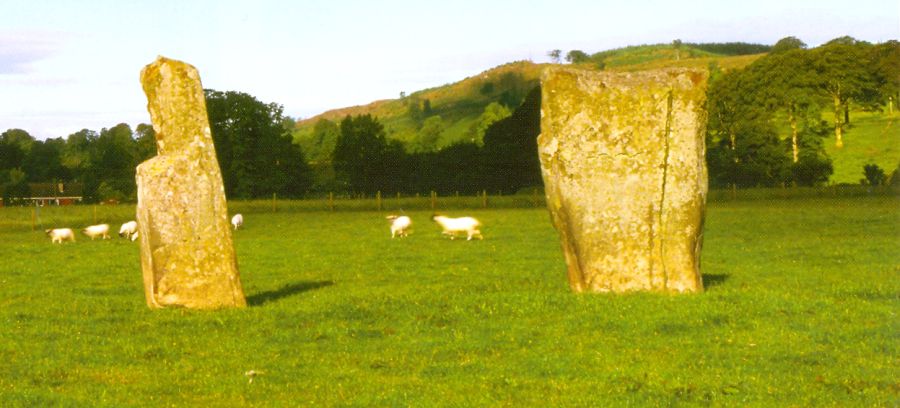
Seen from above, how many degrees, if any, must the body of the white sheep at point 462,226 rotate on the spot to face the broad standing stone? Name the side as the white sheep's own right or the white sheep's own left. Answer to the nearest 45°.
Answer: approximately 90° to the white sheep's own left

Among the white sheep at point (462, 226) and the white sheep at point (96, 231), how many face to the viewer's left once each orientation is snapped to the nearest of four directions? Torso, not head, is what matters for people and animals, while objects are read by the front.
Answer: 2

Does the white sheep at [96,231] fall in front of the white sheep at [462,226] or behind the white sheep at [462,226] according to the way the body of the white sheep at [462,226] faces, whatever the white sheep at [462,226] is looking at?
in front

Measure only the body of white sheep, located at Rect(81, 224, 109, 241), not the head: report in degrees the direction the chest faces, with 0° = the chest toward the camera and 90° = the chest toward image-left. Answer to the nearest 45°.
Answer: approximately 90°

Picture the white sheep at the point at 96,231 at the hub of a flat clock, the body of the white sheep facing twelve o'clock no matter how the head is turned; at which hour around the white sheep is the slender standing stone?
The slender standing stone is roughly at 9 o'clock from the white sheep.

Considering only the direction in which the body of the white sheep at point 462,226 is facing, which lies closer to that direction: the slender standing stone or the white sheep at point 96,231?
the white sheep

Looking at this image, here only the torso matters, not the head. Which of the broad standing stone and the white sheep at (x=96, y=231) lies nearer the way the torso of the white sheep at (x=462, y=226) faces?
the white sheep

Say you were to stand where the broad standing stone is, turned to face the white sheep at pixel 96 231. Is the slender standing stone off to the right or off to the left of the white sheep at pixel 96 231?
left

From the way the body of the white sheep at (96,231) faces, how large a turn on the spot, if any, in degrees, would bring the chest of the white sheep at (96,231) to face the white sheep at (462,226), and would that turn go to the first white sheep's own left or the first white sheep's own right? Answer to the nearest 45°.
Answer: approximately 135° to the first white sheep's own left

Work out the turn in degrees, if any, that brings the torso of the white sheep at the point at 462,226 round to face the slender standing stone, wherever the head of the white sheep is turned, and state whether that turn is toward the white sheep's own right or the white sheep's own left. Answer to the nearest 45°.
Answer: approximately 90° to the white sheep's own left

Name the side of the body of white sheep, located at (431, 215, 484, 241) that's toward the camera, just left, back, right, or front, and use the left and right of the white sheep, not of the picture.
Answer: left
